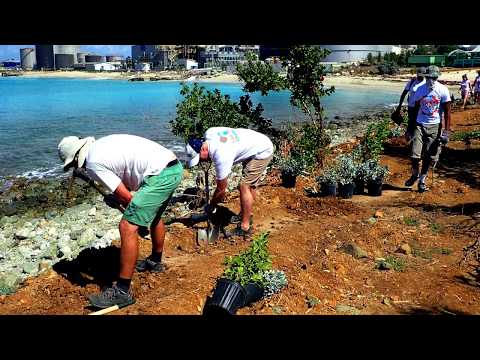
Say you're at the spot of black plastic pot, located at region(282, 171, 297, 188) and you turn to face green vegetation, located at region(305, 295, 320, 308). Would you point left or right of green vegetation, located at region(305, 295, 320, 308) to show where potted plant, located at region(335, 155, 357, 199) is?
left

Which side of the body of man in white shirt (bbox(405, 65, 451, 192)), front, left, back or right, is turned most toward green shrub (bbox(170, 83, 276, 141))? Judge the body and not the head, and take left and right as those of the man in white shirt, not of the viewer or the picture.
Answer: right

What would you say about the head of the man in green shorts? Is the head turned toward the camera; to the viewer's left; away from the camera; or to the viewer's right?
to the viewer's left

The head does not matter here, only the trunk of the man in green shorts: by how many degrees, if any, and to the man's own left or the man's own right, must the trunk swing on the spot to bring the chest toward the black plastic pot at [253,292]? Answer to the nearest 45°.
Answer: approximately 135° to the man's own left

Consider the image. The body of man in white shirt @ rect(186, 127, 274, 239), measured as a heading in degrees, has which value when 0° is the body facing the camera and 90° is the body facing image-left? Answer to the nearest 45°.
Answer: approximately 90°

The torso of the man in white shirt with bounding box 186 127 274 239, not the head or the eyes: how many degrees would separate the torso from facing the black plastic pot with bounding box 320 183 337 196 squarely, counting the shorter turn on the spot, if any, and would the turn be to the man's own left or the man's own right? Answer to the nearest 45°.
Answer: approximately 135° to the man's own right

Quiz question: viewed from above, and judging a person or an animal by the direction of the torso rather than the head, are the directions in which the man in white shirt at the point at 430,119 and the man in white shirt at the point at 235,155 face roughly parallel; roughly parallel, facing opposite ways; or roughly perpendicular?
roughly perpendicular

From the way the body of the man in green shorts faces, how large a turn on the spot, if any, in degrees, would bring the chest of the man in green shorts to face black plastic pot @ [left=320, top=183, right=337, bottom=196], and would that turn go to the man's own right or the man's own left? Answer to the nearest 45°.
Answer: approximately 135° to the man's own right

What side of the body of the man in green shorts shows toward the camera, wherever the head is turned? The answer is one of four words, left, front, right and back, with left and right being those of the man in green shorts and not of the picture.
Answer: left

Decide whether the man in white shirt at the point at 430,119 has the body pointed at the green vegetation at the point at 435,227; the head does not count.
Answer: yes

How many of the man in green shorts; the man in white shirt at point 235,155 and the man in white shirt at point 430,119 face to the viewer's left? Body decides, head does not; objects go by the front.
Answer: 2
